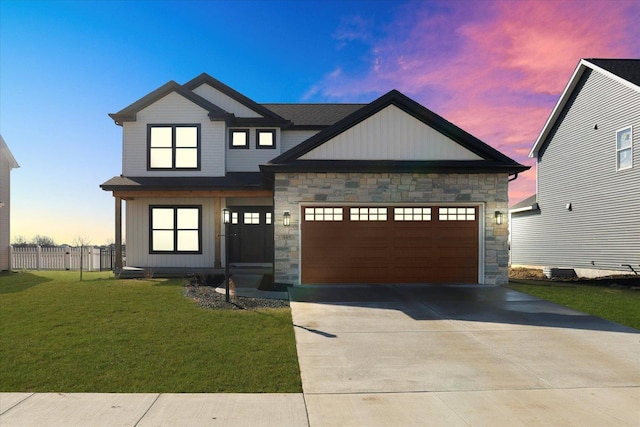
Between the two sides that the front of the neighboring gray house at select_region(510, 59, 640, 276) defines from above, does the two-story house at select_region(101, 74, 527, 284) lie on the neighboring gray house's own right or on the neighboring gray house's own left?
on the neighboring gray house's own right

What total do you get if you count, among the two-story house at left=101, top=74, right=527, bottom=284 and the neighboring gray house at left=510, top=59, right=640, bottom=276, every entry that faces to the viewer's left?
0

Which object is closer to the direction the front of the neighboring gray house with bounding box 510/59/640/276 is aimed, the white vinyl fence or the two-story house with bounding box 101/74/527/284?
the two-story house

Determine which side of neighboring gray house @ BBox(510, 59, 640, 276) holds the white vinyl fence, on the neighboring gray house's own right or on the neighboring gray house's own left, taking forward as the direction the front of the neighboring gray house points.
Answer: on the neighboring gray house's own right

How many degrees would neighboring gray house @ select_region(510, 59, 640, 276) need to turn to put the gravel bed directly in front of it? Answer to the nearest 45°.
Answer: approximately 90° to its right

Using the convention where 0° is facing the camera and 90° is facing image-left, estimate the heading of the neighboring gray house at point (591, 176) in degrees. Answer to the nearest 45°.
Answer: approximately 315°

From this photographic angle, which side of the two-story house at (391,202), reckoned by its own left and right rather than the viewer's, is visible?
front

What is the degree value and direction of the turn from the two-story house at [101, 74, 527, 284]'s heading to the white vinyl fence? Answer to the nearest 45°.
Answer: approximately 135° to its right
